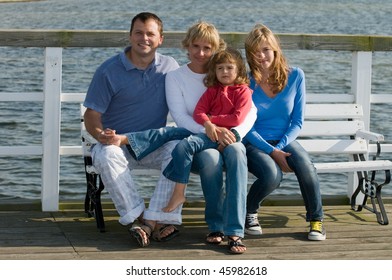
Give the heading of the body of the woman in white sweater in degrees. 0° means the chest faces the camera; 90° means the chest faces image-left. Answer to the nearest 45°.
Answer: approximately 0°
